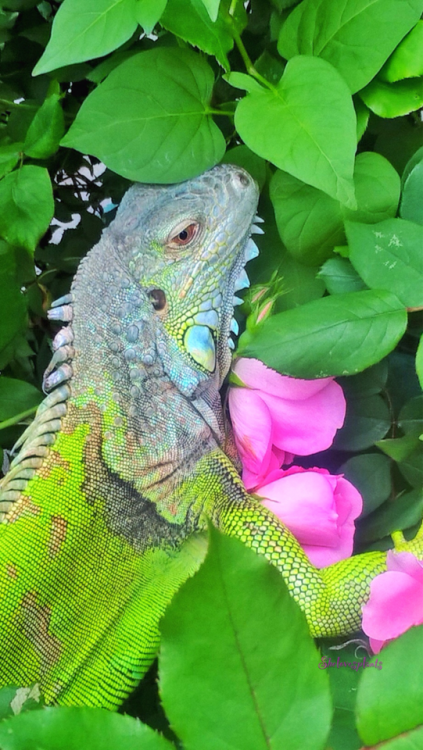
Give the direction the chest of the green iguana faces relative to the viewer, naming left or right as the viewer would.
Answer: facing to the right of the viewer
